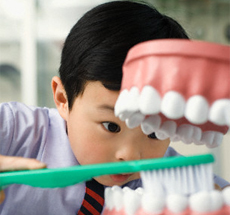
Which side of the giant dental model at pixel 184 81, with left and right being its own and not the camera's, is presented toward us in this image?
left

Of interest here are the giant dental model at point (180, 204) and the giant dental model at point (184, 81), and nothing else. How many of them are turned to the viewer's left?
2

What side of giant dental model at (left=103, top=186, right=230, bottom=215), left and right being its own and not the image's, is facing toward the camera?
left
